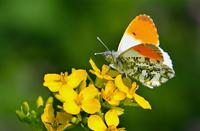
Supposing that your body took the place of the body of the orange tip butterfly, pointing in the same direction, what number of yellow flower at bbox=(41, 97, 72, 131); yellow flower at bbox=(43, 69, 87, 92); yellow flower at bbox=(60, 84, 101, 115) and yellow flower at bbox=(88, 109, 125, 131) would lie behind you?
0

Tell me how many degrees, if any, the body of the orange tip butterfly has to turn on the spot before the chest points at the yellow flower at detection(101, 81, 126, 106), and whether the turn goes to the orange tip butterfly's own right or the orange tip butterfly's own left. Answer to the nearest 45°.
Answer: approximately 45° to the orange tip butterfly's own left

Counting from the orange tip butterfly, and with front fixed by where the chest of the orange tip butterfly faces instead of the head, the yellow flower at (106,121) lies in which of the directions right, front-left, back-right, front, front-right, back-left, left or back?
front-left

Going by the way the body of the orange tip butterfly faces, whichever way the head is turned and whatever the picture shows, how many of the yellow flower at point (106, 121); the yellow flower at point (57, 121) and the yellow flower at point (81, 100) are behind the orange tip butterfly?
0

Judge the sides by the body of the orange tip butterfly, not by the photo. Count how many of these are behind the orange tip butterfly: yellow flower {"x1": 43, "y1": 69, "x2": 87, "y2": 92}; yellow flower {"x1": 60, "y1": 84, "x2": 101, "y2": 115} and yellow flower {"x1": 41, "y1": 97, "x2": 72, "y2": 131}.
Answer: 0

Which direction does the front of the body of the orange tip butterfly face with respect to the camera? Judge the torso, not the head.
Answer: to the viewer's left

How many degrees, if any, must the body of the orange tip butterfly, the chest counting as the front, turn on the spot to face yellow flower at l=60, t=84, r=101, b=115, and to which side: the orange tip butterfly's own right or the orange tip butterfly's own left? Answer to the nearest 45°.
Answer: approximately 45° to the orange tip butterfly's own left

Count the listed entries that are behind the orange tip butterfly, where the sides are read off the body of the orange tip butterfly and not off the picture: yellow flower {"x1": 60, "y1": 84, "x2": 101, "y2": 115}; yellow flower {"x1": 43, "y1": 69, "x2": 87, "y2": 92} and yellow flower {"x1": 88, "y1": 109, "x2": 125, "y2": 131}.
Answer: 0

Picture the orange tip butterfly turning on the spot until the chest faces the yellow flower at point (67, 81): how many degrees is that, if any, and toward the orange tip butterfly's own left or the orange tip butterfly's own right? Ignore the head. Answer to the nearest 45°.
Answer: approximately 45° to the orange tip butterfly's own left
